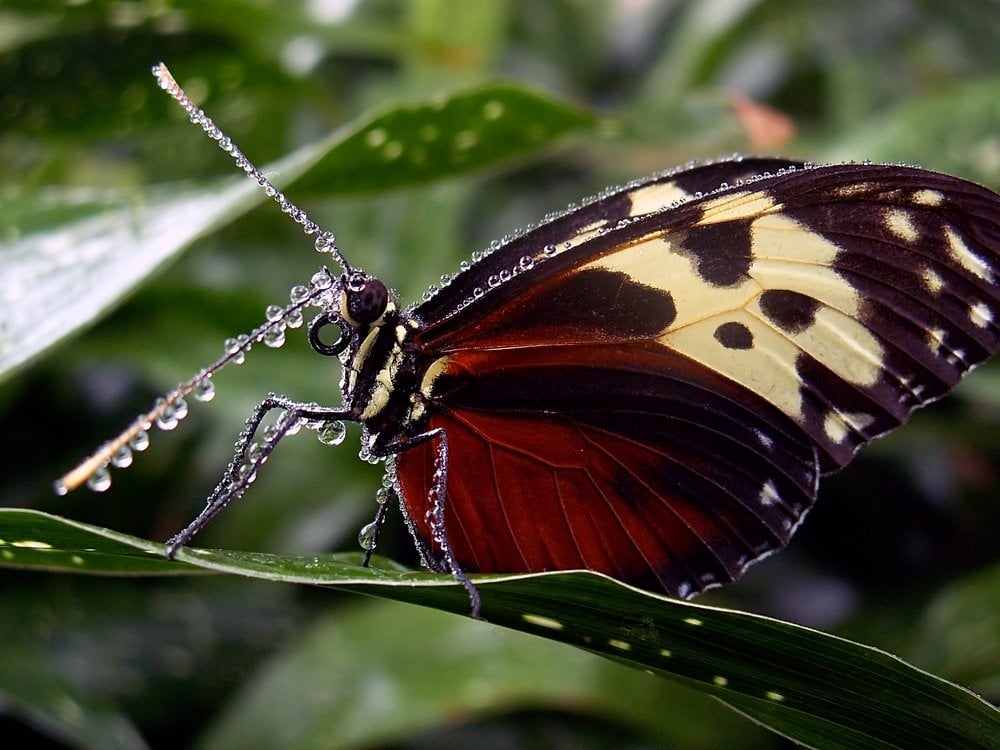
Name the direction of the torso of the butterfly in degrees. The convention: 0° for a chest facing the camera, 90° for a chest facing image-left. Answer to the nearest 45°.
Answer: approximately 90°
